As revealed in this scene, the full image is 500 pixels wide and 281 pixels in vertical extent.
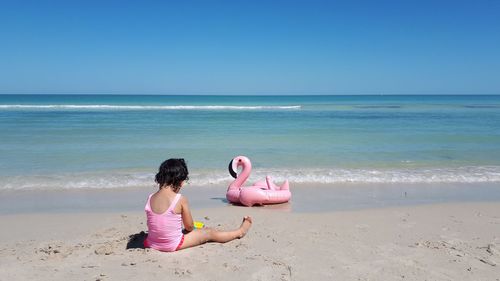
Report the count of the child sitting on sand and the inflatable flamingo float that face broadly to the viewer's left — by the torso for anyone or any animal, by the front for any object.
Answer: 1

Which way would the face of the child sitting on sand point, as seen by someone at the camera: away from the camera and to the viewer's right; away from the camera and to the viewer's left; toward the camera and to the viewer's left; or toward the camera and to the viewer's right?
away from the camera and to the viewer's right

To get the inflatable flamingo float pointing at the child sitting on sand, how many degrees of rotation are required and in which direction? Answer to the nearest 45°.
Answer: approximately 90° to its left

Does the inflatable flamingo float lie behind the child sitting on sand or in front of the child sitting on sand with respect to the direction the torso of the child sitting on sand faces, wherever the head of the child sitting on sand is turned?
in front

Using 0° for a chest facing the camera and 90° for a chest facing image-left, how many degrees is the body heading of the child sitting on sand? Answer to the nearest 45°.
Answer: approximately 225°

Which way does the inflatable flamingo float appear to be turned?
to the viewer's left
